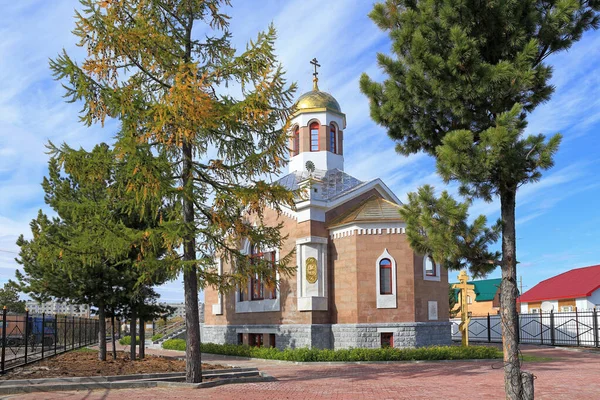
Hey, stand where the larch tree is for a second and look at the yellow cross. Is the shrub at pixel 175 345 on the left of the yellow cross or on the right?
left

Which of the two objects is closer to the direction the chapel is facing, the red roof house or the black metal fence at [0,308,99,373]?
the black metal fence

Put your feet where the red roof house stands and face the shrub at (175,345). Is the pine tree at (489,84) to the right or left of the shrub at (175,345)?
left
